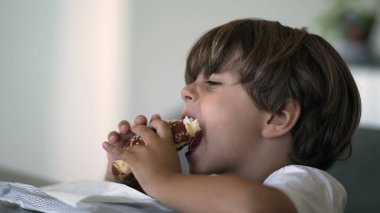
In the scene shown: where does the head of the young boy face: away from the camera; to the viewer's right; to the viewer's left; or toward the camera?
to the viewer's left

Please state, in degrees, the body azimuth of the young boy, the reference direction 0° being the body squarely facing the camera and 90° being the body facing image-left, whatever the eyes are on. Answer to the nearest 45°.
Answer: approximately 90°
